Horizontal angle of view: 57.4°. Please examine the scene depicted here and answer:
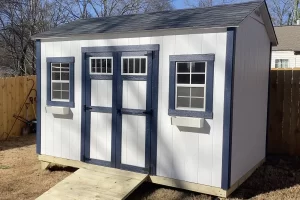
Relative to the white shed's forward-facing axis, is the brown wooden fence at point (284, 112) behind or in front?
behind

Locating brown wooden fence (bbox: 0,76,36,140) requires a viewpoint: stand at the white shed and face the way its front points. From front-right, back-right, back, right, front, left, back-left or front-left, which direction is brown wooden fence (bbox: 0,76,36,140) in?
right

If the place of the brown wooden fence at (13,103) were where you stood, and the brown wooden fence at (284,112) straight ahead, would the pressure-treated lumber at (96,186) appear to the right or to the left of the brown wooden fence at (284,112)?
right

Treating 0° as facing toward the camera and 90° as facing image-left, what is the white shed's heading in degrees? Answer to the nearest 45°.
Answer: approximately 45°
